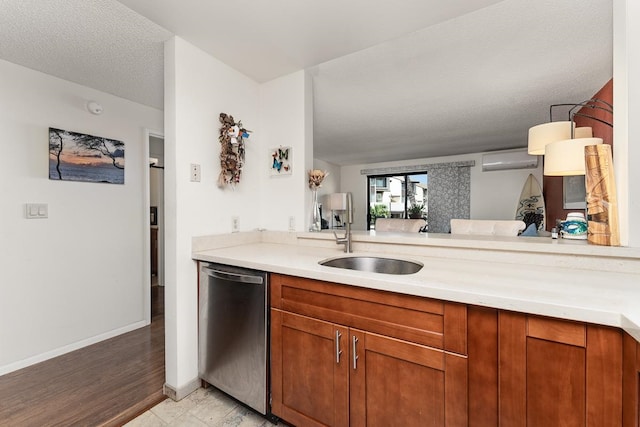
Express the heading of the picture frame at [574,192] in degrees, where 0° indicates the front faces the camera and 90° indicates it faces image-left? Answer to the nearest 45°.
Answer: approximately 0°

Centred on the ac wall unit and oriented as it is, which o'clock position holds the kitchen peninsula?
The kitchen peninsula is roughly at 12 o'clock from the ac wall unit.

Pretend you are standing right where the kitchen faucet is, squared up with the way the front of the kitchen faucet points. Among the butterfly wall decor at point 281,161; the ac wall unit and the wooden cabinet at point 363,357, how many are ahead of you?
1

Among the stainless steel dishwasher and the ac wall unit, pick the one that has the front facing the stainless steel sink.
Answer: the ac wall unit

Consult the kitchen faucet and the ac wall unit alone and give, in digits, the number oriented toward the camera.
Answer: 2

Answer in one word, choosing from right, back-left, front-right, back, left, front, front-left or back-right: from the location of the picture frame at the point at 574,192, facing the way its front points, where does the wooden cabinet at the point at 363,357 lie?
front

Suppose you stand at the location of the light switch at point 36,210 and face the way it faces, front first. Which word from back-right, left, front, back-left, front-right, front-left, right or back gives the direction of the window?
left

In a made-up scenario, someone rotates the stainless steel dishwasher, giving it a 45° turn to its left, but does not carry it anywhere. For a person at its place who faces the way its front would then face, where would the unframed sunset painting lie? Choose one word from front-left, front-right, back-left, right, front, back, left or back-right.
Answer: back-right

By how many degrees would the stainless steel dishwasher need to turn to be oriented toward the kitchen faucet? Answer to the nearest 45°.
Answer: approximately 135° to its left

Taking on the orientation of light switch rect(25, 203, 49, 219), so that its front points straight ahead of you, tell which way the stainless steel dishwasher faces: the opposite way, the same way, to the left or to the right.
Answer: to the right

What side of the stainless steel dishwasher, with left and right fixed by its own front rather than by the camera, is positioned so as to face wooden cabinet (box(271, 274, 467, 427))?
left

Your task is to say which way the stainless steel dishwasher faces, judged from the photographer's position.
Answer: facing the viewer and to the left of the viewer

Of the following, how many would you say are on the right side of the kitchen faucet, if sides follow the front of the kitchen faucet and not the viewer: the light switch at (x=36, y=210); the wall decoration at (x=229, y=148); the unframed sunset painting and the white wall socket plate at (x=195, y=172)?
4

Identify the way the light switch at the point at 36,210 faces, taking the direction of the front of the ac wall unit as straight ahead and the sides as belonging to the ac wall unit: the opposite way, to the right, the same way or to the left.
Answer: to the left

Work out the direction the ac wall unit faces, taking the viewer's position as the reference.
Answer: facing the viewer

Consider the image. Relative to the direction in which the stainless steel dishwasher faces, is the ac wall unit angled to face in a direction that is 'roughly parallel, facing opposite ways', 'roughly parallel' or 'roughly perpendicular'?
roughly parallel
